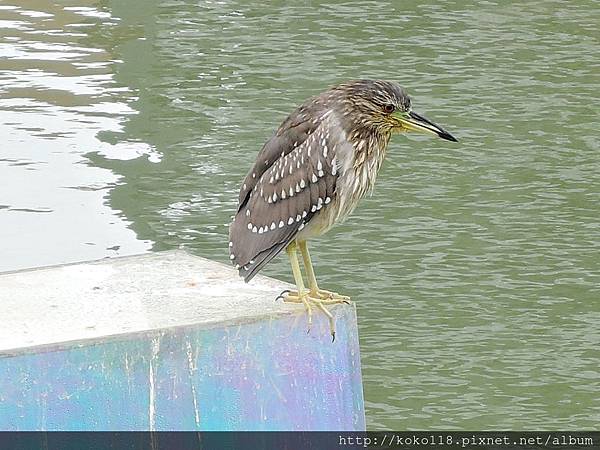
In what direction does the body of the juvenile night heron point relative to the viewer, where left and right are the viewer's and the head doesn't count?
facing to the right of the viewer
